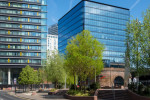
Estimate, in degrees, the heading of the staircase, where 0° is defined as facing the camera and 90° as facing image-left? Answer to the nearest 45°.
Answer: approximately 0°
